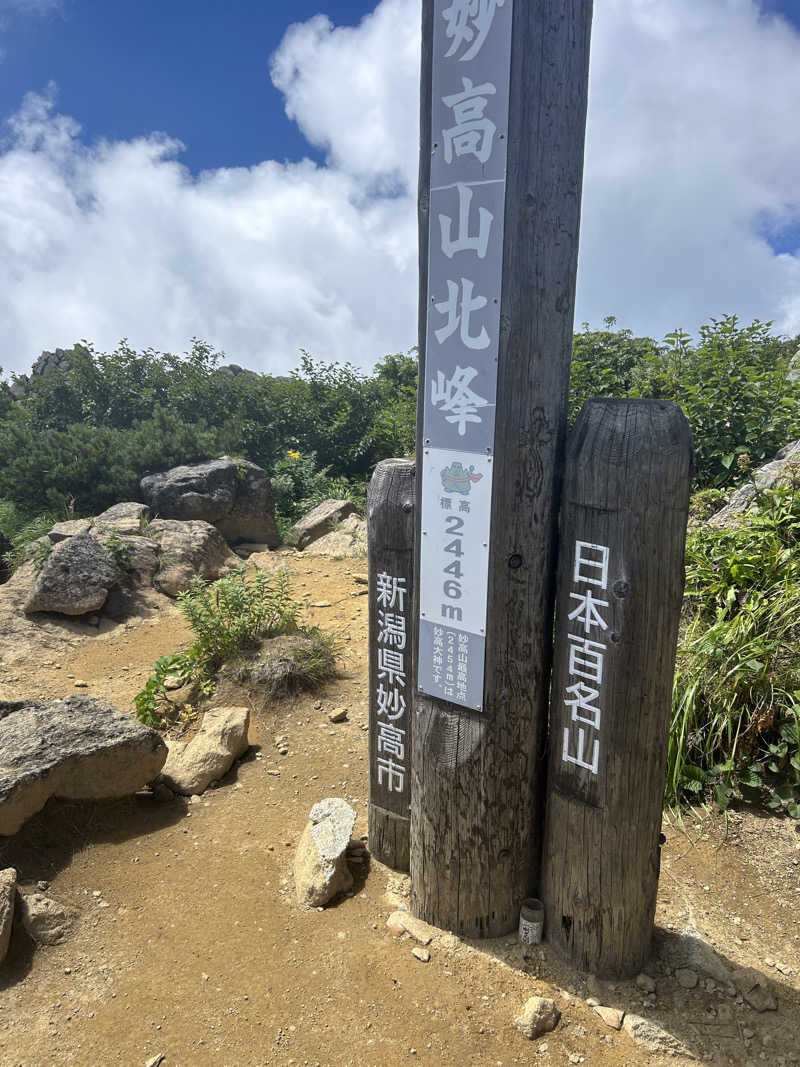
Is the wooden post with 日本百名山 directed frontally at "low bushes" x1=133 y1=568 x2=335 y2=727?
no

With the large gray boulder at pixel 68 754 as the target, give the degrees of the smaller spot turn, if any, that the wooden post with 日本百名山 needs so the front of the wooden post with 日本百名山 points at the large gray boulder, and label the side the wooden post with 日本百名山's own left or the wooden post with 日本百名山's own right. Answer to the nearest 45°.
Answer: approximately 45° to the wooden post with 日本百名山's own right

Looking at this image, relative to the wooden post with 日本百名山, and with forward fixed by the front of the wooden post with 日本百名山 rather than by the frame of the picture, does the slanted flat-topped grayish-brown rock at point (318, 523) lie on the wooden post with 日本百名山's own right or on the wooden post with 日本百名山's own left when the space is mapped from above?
on the wooden post with 日本百名山's own right

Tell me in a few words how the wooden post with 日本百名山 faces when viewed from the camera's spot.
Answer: facing the viewer and to the left of the viewer

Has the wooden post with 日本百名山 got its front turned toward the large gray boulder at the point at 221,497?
no

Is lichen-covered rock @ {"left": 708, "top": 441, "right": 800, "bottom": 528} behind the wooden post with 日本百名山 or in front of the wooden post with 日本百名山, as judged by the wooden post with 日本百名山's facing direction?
behind

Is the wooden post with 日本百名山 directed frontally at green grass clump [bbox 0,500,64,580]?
no

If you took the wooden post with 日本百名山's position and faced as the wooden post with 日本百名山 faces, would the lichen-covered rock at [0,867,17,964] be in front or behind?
in front

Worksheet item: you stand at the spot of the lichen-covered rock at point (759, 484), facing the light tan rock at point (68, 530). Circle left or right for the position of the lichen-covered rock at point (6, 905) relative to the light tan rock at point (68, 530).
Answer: left

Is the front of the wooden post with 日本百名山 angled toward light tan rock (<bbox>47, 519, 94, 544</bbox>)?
no

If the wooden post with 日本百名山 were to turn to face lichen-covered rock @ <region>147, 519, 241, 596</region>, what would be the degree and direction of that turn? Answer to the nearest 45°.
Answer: approximately 90° to its right

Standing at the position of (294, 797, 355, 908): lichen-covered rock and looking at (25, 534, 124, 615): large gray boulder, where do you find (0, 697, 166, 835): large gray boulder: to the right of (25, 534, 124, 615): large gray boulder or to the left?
left

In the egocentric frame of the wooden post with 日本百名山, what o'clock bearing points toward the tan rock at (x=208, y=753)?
The tan rock is roughly at 2 o'clock from the wooden post with 日本百名山.

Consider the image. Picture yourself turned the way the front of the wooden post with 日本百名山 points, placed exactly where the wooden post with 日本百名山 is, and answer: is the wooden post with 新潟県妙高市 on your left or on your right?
on your right
